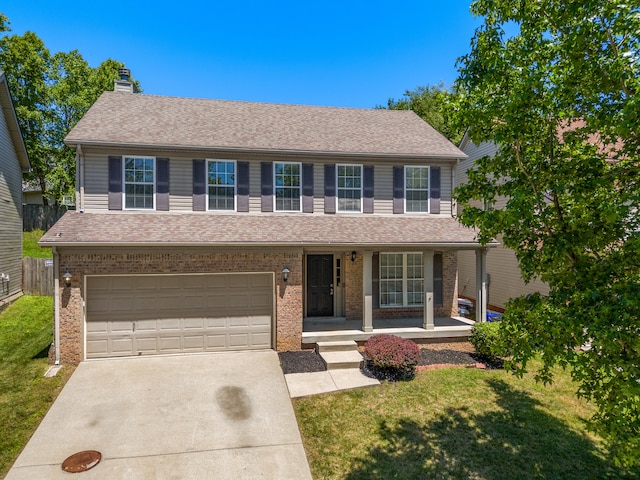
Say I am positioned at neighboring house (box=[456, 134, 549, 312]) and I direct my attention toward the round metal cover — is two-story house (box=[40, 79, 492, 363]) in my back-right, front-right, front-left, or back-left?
front-right

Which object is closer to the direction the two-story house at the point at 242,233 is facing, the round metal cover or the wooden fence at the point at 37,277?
the round metal cover

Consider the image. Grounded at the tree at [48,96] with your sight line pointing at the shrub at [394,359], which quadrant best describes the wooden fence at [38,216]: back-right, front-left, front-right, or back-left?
front-right

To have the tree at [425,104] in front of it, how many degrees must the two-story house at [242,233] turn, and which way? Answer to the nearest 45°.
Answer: approximately 135° to its left

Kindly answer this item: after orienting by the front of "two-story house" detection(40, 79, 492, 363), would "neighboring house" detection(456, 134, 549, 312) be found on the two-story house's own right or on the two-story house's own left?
on the two-story house's own left

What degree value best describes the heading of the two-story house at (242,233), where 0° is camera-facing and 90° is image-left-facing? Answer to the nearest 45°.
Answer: approximately 0°

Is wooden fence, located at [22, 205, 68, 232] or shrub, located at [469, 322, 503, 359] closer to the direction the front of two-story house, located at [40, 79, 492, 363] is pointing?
the shrub

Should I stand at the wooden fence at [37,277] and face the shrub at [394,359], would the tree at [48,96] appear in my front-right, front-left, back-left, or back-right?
back-left

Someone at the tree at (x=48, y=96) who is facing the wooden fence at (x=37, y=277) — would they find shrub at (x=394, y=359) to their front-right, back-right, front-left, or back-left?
front-left

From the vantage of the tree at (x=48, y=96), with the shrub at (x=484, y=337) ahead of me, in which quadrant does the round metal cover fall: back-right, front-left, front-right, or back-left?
front-right

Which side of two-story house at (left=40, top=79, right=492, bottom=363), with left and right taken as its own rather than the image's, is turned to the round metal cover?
front

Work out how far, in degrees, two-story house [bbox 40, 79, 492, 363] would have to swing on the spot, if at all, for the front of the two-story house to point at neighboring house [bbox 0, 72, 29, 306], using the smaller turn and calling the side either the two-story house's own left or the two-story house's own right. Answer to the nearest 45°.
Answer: approximately 135° to the two-story house's own right

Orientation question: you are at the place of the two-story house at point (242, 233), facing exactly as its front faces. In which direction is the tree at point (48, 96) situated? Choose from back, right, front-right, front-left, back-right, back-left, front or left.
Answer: back-right

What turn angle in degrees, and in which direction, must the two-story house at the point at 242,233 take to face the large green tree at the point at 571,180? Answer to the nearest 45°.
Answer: approximately 45° to its left

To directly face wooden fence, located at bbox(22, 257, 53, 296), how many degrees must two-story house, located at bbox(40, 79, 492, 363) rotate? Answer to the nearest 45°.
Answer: approximately 135° to its right

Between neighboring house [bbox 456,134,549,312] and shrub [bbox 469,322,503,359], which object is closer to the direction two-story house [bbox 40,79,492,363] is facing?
the shrub
